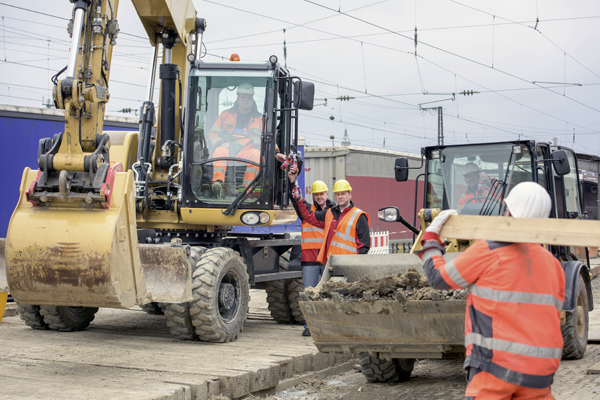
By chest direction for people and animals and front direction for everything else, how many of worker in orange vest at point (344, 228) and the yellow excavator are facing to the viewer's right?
0

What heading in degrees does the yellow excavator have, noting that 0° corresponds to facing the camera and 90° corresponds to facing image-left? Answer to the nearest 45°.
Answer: approximately 45°

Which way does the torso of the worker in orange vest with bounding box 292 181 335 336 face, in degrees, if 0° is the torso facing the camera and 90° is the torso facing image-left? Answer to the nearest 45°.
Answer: approximately 0°

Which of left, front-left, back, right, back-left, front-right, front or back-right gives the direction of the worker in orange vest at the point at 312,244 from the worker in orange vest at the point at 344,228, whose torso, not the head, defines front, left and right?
right

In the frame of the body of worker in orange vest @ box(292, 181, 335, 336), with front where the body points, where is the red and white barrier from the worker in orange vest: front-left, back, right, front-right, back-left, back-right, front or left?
back

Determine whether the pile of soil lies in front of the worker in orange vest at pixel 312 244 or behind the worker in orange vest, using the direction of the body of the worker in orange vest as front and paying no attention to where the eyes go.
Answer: in front

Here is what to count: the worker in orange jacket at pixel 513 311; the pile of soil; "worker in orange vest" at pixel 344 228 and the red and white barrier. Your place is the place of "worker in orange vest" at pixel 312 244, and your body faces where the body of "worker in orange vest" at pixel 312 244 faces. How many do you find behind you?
1

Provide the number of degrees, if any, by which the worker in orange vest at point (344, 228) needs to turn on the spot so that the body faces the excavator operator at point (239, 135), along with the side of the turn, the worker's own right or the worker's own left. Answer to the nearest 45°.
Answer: approximately 45° to the worker's own right

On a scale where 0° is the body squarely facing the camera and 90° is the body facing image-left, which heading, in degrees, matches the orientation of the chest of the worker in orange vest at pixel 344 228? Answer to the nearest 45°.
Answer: approximately 45°
